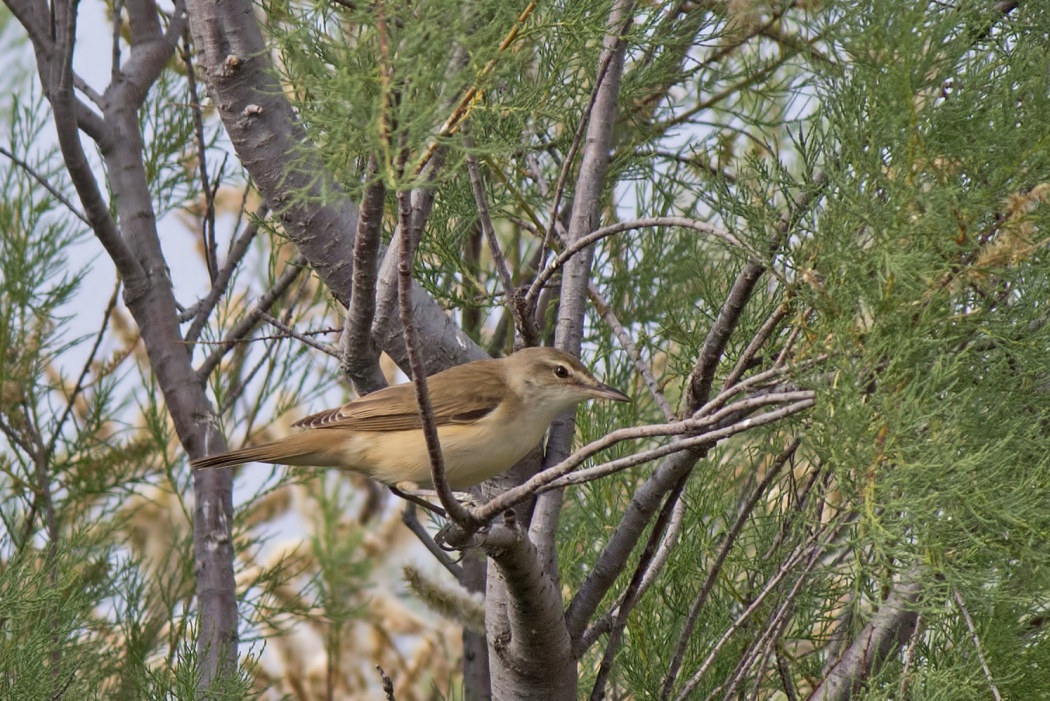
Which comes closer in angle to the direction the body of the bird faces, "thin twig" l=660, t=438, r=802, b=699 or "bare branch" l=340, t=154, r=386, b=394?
the thin twig

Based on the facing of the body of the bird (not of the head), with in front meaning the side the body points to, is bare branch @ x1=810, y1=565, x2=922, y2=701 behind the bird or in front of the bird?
in front

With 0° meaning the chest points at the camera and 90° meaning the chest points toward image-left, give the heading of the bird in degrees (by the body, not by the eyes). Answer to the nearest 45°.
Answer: approximately 270°

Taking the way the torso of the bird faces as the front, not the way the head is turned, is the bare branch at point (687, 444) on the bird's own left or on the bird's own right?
on the bird's own right

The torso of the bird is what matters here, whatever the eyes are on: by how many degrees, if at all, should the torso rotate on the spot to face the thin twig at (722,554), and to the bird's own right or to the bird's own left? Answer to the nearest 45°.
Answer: approximately 45° to the bird's own right
